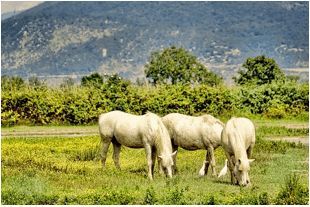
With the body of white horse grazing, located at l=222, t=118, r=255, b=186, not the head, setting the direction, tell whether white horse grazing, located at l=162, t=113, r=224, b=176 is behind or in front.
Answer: behind

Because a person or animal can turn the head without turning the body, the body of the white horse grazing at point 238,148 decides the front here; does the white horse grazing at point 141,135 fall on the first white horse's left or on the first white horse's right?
on the first white horse's right

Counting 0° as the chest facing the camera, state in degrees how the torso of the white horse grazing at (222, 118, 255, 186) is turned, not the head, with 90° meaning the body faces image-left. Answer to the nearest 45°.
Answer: approximately 0°
